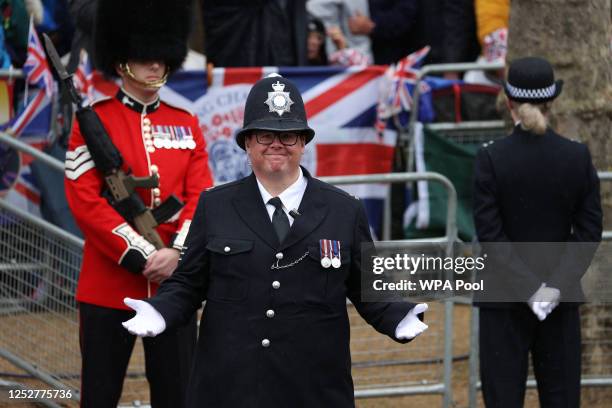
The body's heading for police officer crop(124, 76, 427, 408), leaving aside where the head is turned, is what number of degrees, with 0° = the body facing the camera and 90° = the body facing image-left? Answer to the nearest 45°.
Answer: approximately 0°

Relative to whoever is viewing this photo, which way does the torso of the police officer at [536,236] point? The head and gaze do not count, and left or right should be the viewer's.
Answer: facing away from the viewer

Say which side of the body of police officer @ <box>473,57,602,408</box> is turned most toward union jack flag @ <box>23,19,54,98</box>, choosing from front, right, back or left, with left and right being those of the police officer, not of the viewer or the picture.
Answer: left

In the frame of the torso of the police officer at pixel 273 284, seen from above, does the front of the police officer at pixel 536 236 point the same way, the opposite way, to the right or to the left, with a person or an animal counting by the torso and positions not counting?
the opposite way

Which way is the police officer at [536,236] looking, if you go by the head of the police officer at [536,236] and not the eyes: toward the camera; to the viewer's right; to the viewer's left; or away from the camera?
away from the camera

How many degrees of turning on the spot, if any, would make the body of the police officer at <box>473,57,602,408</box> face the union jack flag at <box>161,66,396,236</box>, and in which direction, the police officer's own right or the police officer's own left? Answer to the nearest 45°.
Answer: approximately 45° to the police officer's own left

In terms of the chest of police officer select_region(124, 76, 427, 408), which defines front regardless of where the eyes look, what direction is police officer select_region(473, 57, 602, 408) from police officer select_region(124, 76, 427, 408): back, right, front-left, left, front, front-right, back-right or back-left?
back-left

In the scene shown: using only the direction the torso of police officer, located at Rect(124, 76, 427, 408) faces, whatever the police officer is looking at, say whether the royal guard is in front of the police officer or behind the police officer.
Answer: behind

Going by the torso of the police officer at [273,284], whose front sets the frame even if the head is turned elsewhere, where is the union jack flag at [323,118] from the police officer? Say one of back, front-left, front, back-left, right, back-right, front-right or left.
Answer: back

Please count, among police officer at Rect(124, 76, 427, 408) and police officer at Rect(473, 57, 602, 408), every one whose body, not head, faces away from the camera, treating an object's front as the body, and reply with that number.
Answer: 1
